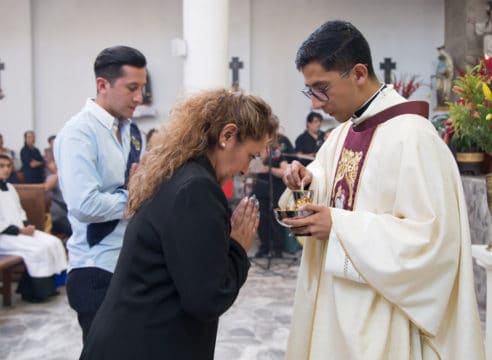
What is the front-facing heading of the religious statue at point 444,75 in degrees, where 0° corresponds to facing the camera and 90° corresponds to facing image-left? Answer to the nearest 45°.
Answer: approximately 45°

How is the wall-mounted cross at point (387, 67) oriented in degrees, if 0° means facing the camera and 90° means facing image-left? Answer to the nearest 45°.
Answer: approximately 0°

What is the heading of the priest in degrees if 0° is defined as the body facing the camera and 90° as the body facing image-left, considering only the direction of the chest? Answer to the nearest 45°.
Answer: approximately 45°

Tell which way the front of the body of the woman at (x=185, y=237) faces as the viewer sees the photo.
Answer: to the viewer's right

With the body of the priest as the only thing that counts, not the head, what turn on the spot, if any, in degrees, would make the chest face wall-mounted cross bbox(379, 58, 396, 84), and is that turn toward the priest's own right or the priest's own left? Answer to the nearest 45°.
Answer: approximately 135° to the priest's own right

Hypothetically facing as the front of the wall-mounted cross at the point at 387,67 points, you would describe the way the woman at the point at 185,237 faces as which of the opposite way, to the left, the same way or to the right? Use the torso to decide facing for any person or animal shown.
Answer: to the left

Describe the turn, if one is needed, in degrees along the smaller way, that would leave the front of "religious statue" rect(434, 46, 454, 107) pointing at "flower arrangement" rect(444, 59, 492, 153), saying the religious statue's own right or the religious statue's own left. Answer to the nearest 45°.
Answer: approximately 45° to the religious statue's own left

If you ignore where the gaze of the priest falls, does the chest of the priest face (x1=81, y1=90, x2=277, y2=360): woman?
yes

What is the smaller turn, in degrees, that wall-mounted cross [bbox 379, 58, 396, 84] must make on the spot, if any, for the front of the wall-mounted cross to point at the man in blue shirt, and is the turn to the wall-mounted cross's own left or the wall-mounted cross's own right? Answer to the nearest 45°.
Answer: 0° — it already faces them

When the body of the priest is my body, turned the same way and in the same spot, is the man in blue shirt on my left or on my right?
on my right
